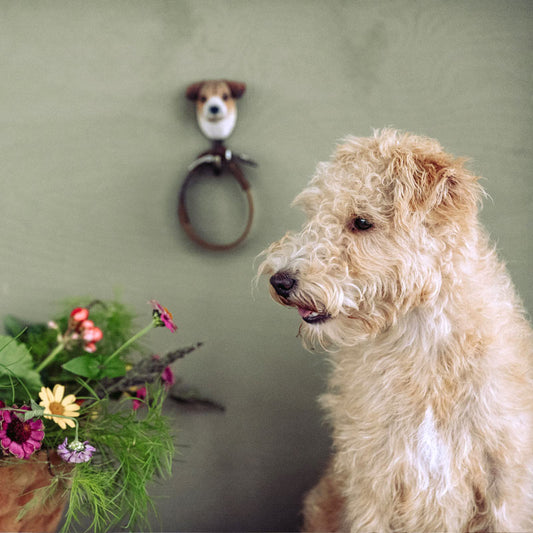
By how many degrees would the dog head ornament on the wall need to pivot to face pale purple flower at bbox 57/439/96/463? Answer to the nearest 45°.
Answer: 0° — it already faces it

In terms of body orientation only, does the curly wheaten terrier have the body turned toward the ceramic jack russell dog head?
no

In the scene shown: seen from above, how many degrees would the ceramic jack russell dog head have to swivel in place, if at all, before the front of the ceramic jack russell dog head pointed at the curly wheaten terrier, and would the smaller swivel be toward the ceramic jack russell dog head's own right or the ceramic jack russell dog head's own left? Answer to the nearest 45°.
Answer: approximately 45° to the ceramic jack russell dog head's own left

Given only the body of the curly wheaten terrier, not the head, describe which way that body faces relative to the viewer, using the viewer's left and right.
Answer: facing the viewer and to the left of the viewer

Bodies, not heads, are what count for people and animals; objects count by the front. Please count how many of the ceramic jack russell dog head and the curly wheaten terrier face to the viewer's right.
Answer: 0

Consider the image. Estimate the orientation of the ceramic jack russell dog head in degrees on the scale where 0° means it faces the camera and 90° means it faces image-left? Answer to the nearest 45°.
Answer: approximately 0°
